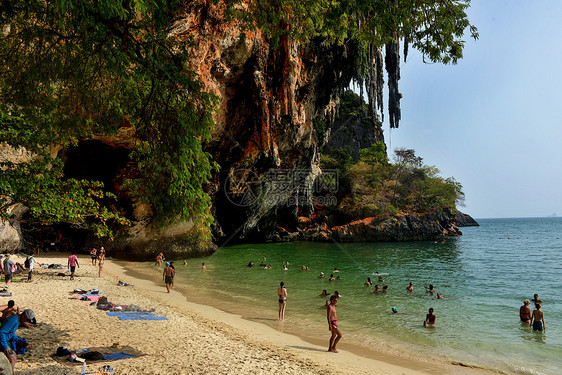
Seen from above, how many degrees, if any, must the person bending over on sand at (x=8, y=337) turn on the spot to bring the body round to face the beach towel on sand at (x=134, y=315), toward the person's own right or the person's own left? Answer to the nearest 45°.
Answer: approximately 45° to the person's own left

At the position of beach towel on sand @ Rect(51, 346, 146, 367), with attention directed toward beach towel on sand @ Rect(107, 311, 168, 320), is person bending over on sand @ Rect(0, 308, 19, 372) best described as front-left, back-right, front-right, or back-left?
back-left

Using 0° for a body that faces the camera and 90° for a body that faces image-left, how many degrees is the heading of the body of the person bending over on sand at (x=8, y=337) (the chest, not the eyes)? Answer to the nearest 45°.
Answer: approximately 270°
